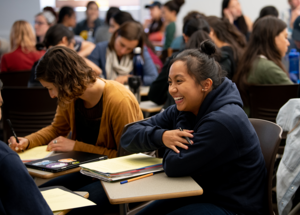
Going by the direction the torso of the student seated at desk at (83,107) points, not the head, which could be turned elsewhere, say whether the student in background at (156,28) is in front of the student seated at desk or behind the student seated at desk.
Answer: behind

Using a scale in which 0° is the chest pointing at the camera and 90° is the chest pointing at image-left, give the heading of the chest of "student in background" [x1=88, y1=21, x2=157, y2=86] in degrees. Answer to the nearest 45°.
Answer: approximately 0°

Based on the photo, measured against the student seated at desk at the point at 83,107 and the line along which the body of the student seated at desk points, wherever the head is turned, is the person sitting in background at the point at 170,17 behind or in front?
behind

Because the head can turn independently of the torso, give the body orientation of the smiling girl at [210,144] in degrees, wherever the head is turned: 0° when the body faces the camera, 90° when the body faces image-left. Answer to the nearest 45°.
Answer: approximately 90°

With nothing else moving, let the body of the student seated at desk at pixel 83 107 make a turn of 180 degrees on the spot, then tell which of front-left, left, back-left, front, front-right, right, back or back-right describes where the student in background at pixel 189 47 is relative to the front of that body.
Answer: front

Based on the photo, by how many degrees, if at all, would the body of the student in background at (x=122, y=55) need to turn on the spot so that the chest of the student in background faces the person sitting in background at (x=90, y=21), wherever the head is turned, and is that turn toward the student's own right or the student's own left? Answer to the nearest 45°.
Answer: approximately 180°
